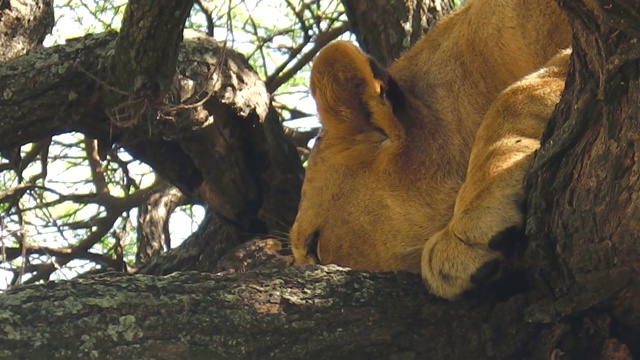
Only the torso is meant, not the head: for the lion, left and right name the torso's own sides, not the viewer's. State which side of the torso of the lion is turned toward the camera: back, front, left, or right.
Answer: left

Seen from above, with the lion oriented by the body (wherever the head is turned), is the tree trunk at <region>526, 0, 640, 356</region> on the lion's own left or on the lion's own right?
on the lion's own left

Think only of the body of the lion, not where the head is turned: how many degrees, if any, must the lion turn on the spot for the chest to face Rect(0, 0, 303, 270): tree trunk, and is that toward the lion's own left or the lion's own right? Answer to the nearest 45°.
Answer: approximately 45° to the lion's own right

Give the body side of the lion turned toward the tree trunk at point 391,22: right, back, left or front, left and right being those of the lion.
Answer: right

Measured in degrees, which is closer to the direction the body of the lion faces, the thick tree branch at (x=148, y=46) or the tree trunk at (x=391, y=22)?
the thick tree branch
